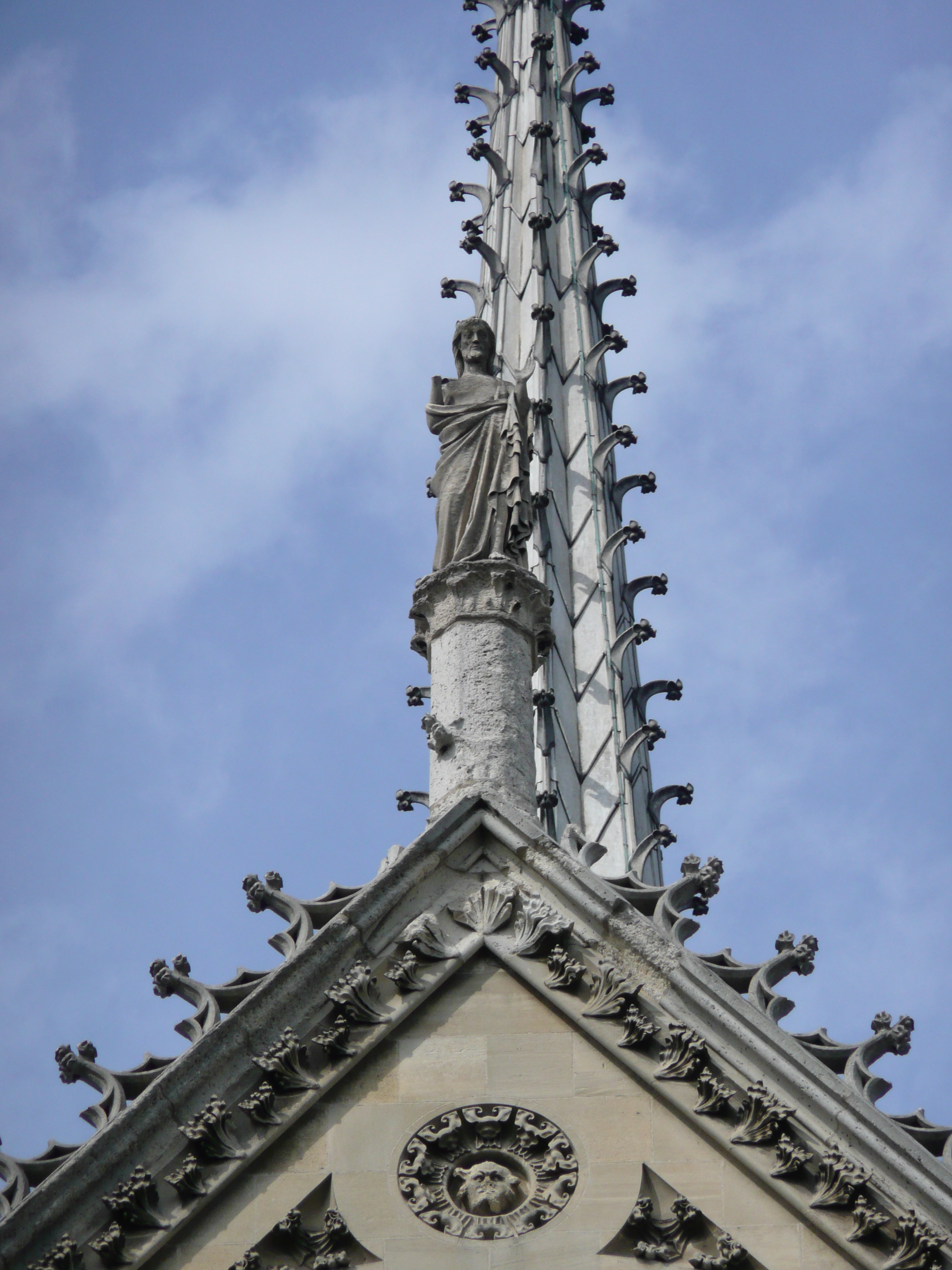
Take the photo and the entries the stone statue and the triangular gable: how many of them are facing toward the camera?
2

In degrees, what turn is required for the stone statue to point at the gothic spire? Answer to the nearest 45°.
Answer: approximately 180°

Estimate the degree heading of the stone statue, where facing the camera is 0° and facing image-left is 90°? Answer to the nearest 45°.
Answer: approximately 0°

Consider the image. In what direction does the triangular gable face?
toward the camera
